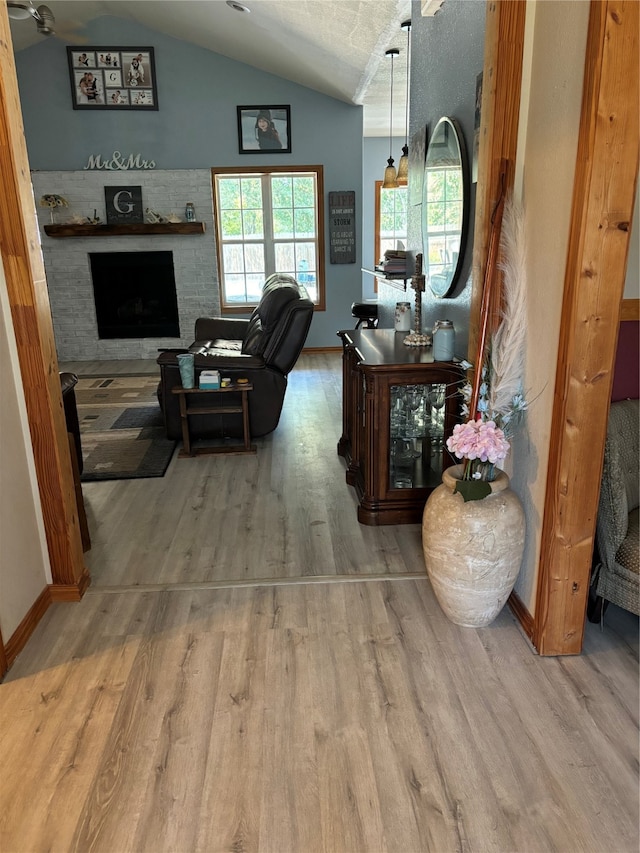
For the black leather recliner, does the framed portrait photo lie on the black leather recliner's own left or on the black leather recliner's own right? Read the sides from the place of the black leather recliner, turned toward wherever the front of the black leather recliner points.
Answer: on the black leather recliner's own right

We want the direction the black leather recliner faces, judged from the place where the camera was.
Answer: facing to the left of the viewer

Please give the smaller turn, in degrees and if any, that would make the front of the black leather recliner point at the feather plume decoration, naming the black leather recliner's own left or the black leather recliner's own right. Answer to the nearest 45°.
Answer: approximately 90° to the black leather recliner's own left

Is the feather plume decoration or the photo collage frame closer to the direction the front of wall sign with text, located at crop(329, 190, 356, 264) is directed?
the feather plume decoration

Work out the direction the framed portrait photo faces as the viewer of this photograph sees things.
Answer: facing the viewer

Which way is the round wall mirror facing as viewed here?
to the viewer's left

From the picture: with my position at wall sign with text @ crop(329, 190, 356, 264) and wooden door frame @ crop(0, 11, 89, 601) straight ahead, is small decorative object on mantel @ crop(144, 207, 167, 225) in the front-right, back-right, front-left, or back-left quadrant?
front-right

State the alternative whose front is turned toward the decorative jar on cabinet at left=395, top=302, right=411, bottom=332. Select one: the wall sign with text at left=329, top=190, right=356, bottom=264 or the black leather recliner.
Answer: the wall sign with text

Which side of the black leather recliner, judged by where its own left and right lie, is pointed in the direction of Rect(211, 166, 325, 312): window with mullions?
right

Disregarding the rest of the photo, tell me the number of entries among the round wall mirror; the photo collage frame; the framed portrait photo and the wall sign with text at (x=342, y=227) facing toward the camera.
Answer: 3

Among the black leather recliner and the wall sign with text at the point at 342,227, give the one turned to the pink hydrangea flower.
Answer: the wall sign with text

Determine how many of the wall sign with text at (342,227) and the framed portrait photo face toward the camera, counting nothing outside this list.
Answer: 2

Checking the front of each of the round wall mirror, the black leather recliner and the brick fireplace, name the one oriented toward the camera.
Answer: the brick fireplace

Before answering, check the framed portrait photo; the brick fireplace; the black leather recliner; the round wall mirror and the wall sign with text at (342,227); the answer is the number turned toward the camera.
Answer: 3

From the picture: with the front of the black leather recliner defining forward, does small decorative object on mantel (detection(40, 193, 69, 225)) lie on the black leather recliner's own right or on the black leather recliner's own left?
on the black leather recliner's own right

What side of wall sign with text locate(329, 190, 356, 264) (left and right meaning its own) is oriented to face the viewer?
front

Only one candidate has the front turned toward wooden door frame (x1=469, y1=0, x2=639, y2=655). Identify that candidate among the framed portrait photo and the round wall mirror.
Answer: the framed portrait photo

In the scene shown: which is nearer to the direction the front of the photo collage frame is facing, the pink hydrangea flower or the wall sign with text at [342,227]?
the pink hydrangea flower
